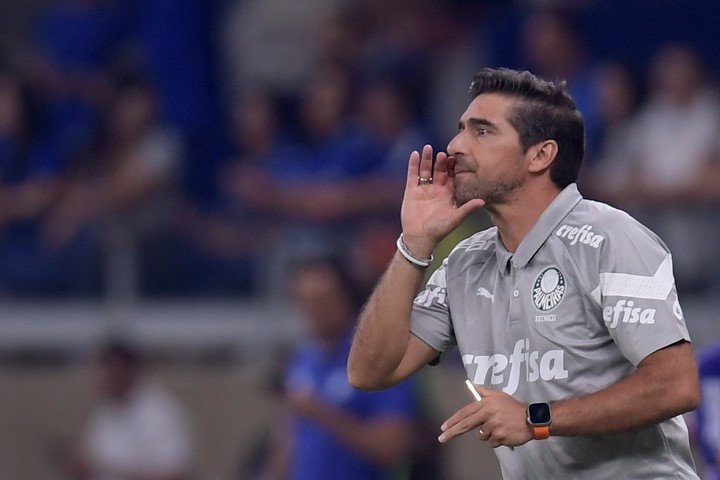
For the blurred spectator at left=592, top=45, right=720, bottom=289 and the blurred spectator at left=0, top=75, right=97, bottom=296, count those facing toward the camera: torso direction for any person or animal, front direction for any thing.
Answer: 2

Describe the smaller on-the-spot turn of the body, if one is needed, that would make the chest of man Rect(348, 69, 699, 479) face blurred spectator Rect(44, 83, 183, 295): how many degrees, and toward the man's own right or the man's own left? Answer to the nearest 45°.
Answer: approximately 90° to the man's own right

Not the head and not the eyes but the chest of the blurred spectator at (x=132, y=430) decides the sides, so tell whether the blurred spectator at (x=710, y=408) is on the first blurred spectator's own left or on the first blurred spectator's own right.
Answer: on the first blurred spectator's own left

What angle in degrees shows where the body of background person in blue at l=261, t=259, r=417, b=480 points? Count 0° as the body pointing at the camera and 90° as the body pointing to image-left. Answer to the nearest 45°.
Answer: approximately 45°

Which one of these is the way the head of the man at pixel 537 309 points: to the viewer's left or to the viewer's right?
to the viewer's left

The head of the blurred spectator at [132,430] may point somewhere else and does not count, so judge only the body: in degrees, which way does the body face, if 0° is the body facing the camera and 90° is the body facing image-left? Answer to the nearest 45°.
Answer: approximately 45°

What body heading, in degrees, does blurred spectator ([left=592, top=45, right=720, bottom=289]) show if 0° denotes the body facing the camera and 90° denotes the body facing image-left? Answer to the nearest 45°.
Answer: approximately 0°
